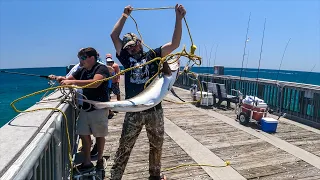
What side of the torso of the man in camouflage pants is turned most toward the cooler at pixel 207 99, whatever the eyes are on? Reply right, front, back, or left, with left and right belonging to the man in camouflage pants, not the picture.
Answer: back

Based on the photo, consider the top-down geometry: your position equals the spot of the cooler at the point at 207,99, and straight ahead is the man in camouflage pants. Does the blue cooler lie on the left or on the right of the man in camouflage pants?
left

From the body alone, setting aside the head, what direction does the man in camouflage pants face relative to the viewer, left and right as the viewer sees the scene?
facing the viewer

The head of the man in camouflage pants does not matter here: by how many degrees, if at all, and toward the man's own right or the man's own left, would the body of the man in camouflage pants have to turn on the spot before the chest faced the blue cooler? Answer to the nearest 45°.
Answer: approximately 135° to the man's own left
